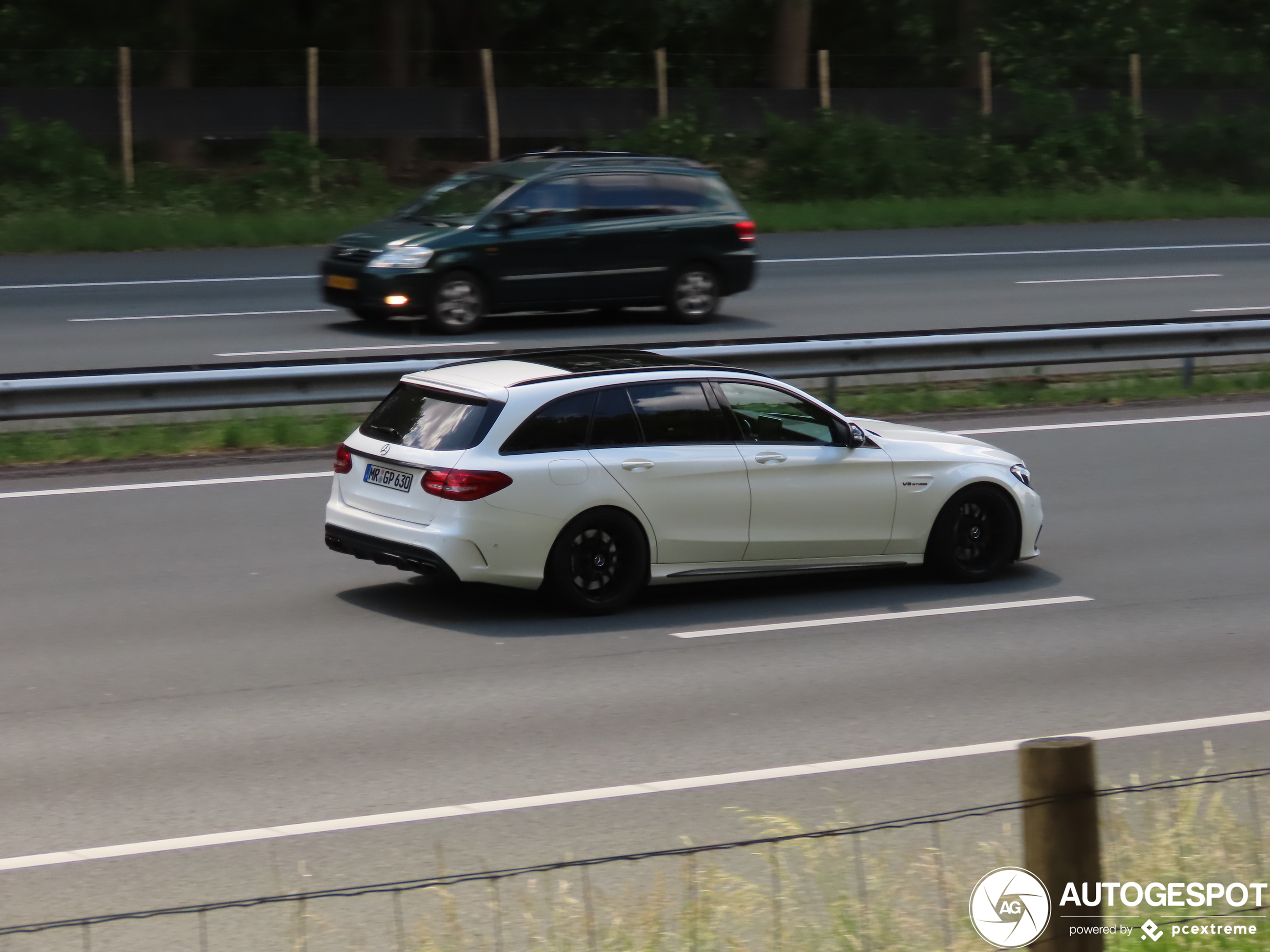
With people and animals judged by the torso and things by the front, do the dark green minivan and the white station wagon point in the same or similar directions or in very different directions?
very different directions

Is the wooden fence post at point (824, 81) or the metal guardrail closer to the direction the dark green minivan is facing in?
the metal guardrail

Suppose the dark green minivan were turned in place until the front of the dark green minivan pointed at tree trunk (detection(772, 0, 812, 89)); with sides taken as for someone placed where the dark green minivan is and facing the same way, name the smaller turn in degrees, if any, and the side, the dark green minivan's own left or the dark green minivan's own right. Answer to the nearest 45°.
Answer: approximately 135° to the dark green minivan's own right

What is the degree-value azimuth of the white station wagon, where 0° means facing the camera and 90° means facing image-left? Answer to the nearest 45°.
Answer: approximately 225°

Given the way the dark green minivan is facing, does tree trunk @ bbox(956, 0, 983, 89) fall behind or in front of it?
behind

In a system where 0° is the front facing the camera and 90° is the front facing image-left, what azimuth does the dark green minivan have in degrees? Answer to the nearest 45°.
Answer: approximately 45°

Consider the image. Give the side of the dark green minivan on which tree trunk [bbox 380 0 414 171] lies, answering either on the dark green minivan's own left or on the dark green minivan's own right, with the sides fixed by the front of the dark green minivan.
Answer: on the dark green minivan's own right

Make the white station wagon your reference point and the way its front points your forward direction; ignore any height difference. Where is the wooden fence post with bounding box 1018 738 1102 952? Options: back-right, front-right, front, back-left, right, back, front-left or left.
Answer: back-right

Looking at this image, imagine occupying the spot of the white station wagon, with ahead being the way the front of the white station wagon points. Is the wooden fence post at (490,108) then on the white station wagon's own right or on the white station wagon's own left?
on the white station wagon's own left

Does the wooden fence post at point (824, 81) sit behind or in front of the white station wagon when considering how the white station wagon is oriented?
in front

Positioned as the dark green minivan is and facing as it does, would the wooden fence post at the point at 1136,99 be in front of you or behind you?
behind

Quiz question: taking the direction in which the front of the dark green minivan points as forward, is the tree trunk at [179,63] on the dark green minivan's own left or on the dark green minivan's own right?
on the dark green minivan's own right
